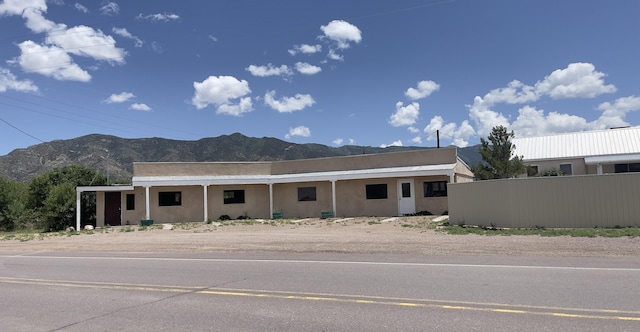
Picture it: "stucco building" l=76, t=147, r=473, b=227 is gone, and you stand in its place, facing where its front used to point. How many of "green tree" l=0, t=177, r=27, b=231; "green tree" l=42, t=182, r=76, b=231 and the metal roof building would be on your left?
1

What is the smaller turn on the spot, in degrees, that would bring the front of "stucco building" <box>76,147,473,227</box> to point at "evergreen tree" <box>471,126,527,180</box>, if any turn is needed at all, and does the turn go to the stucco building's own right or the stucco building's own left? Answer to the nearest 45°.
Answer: approximately 90° to the stucco building's own left

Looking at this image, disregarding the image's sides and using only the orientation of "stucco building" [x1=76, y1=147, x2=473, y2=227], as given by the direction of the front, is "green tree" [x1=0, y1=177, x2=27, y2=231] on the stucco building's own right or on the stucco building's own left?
on the stucco building's own right

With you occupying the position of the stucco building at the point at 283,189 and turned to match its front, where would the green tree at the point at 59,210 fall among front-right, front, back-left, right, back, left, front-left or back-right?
right

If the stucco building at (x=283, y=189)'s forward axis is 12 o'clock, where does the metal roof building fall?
The metal roof building is roughly at 9 o'clock from the stucco building.

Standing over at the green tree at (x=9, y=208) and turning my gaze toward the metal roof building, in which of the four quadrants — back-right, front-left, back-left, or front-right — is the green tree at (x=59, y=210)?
front-right

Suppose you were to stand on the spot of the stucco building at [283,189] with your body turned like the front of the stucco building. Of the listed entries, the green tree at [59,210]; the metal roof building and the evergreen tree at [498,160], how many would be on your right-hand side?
1

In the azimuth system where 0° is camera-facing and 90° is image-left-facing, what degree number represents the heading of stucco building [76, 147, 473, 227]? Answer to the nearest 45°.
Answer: approximately 0°
